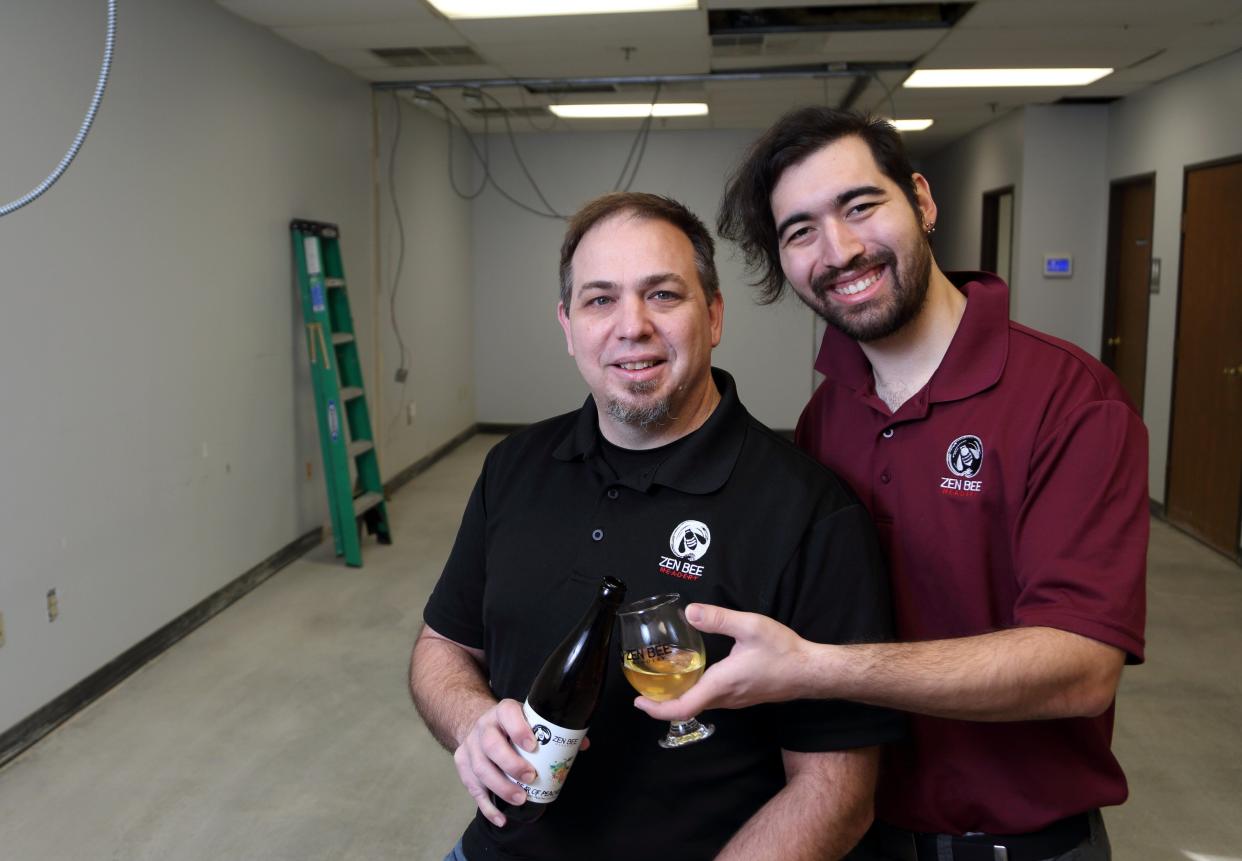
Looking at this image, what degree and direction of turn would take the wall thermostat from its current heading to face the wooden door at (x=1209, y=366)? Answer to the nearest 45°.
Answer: approximately 45° to its left

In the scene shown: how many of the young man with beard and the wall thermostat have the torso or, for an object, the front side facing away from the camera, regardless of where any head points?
0

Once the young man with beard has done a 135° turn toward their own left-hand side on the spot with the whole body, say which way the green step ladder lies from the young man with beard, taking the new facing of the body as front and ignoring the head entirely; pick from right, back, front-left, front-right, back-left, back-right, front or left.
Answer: back-left

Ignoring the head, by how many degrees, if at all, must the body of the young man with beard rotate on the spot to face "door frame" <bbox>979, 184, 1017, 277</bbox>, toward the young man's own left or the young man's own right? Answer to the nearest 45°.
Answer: approximately 135° to the young man's own right

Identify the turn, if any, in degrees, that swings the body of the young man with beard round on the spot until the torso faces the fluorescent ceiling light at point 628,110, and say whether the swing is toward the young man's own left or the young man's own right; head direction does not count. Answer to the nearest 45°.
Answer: approximately 135° to the young man's own right

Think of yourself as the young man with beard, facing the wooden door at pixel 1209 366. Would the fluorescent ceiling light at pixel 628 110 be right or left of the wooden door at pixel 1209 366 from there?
left

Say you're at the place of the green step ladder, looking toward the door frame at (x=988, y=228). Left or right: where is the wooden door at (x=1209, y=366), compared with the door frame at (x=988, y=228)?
right

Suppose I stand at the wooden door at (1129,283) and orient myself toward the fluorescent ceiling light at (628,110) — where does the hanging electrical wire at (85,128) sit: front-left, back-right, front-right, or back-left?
front-left

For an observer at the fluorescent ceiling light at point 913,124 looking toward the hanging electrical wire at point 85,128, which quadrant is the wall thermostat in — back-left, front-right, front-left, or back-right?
front-left
